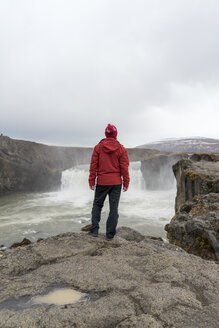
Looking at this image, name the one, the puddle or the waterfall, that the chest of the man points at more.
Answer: the waterfall

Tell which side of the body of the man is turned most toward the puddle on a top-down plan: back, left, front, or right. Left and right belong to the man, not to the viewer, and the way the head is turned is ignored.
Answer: back

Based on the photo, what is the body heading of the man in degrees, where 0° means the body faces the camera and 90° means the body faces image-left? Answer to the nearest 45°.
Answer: approximately 180°

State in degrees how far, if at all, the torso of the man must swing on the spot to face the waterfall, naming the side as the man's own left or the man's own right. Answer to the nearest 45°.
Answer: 0° — they already face it
